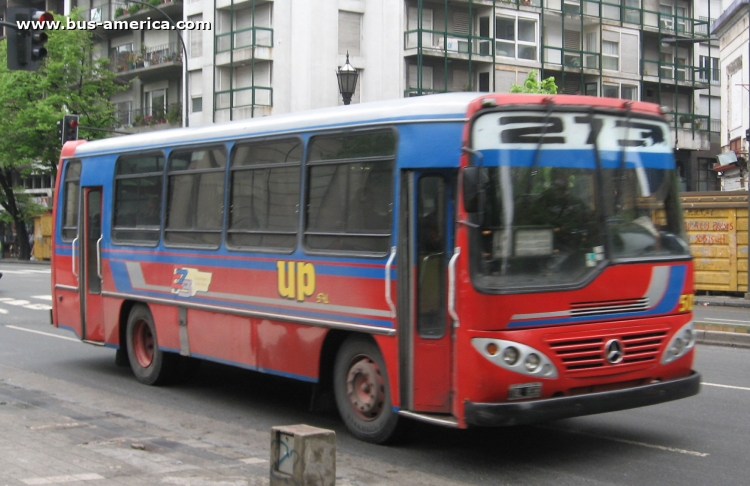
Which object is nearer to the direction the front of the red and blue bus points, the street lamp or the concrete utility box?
the concrete utility box

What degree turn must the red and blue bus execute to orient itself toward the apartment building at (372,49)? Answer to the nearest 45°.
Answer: approximately 135° to its left

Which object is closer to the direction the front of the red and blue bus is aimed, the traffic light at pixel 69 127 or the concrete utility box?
the concrete utility box

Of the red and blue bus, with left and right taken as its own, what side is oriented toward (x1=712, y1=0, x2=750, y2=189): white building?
left

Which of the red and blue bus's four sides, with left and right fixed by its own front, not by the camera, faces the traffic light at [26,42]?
back

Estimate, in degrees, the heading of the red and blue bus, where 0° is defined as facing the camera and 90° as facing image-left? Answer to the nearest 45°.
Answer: approximately 315°

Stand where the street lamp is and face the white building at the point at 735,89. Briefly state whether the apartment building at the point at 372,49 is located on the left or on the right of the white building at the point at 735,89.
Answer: left

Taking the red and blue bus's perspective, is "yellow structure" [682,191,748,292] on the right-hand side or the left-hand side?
on its left
